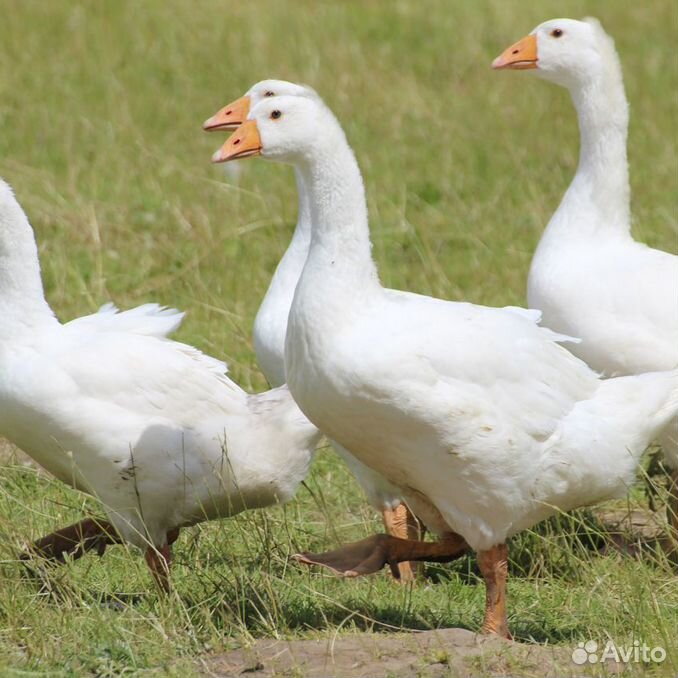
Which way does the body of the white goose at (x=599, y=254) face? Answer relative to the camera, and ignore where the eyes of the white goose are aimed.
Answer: to the viewer's left

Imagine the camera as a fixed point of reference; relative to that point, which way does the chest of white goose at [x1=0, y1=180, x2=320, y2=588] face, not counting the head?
to the viewer's left

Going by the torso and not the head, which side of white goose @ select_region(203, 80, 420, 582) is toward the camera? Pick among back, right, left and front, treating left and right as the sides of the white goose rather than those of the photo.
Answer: left

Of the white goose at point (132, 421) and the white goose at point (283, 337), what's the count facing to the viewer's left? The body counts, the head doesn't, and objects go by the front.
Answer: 2

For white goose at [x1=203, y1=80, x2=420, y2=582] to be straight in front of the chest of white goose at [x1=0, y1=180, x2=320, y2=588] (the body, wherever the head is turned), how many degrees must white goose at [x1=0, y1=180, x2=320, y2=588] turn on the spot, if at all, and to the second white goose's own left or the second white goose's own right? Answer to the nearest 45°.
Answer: approximately 135° to the second white goose's own right

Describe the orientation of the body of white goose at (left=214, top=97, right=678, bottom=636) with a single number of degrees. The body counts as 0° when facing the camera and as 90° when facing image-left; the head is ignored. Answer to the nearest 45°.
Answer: approximately 90°

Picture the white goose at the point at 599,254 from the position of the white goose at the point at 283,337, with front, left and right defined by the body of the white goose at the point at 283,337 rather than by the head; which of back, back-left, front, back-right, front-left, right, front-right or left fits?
back

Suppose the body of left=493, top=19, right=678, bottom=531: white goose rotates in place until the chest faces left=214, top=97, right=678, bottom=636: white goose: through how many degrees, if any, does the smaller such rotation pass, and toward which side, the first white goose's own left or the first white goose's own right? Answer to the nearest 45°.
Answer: approximately 90° to the first white goose's own left

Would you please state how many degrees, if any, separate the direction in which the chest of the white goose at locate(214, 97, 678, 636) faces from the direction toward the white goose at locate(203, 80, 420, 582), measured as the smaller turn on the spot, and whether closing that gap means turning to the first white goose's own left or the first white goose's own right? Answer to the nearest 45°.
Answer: approximately 45° to the first white goose's own right
